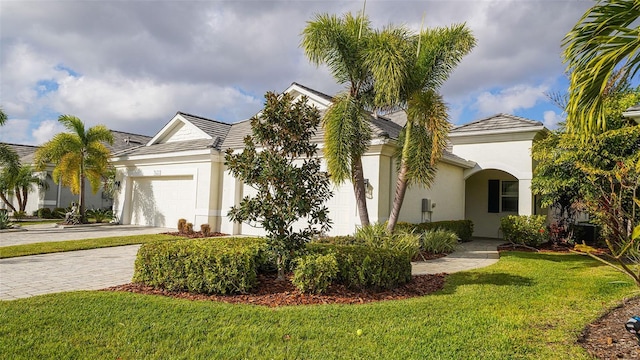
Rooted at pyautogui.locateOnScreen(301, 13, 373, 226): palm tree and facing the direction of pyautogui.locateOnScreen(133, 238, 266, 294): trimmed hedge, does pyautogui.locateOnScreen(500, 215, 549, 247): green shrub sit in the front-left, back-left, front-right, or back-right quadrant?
back-left

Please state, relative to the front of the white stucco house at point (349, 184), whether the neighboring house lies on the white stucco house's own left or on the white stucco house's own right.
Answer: on the white stucco house's own right

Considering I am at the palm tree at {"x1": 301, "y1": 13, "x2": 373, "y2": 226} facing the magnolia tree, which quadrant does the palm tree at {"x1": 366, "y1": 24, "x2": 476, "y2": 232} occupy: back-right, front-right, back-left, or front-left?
back-left

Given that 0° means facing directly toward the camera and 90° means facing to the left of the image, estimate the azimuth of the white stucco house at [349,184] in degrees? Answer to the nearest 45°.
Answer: approximately 45°

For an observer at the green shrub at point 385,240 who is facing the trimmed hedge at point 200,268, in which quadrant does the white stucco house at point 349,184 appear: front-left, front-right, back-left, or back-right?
back-right

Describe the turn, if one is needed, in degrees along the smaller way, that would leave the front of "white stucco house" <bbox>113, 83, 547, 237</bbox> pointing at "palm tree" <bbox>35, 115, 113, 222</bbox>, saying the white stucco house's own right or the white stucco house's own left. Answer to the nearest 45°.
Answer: approximately 45° to the white stucco house's own right
